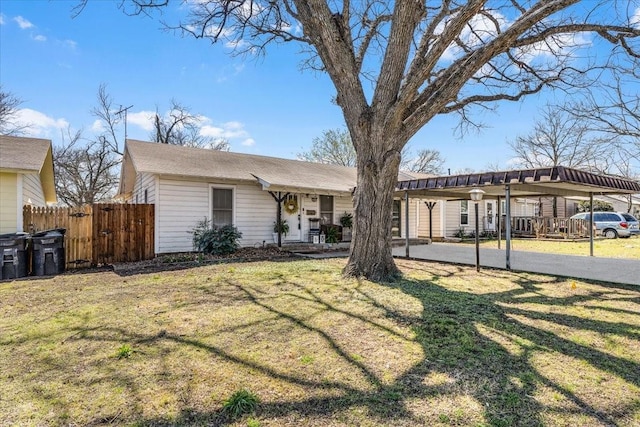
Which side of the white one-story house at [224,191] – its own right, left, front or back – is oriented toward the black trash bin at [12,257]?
right

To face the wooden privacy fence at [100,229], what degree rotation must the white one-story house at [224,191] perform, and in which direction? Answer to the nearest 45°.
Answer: approximately 90° to its right

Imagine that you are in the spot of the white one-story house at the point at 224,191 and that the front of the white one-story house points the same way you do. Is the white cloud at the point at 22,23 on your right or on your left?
on your right

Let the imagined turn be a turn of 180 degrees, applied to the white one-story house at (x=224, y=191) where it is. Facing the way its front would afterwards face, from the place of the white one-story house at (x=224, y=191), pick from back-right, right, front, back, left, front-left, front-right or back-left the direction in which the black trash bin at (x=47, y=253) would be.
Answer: left

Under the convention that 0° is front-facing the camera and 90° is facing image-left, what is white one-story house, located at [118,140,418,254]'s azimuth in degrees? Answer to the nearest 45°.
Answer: approximately 315°

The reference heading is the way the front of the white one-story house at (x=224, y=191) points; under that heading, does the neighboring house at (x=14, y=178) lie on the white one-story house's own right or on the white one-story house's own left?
on the white one-story house's own right

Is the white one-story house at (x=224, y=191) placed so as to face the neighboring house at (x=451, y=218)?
no

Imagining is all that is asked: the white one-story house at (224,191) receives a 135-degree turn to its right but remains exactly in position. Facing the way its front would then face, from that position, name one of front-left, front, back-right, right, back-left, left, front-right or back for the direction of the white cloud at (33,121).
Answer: front-right

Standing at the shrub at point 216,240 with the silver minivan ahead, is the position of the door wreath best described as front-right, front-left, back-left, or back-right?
front-left
